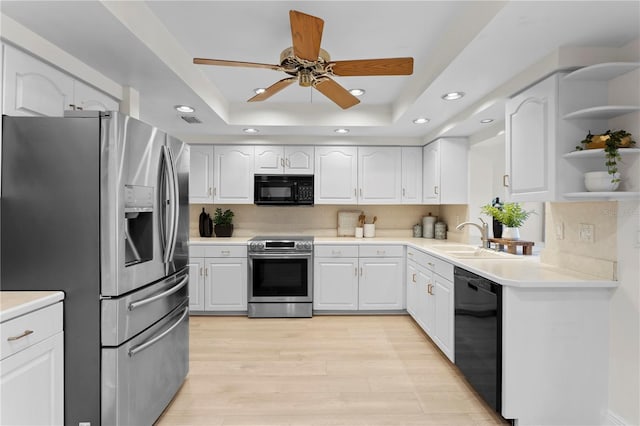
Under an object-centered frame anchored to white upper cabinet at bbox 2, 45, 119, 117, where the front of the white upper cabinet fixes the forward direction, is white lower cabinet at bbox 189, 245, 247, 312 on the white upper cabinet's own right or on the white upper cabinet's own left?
on the white upper cabinet's own left

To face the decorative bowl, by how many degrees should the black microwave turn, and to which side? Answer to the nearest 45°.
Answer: approximately 45° to its left

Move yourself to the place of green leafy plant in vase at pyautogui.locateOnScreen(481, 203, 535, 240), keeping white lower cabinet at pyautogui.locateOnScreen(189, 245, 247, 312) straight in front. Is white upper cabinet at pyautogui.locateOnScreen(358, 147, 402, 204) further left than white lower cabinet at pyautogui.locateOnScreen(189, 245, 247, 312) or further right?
right

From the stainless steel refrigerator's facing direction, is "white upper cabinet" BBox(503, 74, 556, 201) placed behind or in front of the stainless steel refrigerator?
in front

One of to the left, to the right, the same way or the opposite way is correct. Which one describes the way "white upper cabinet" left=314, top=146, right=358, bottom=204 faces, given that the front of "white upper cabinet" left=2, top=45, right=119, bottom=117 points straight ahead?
to the right

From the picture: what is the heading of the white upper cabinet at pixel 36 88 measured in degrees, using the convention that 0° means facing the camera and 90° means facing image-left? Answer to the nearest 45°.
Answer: approximately 315°

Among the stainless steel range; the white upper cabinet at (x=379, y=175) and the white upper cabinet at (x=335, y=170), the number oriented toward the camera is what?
3

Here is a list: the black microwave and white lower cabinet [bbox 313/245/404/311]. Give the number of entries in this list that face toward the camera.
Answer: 2

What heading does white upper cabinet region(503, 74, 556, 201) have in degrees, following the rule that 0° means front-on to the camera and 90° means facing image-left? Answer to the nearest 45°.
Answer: approximately 45°

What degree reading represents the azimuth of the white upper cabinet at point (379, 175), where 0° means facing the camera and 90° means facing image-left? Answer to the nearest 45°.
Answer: approximately 0°

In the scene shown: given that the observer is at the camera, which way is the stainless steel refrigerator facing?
facing the viewer and to the right of the viewer

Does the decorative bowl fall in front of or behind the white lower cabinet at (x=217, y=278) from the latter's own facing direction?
in front
